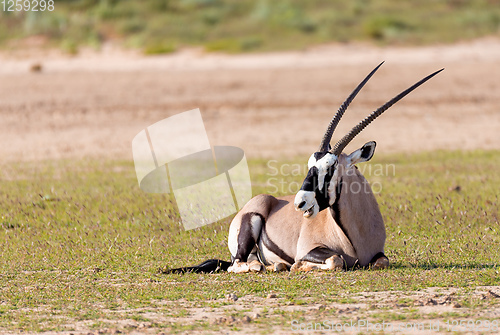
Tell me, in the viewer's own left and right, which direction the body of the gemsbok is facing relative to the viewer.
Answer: facing the viewer and to the right of the viewer
